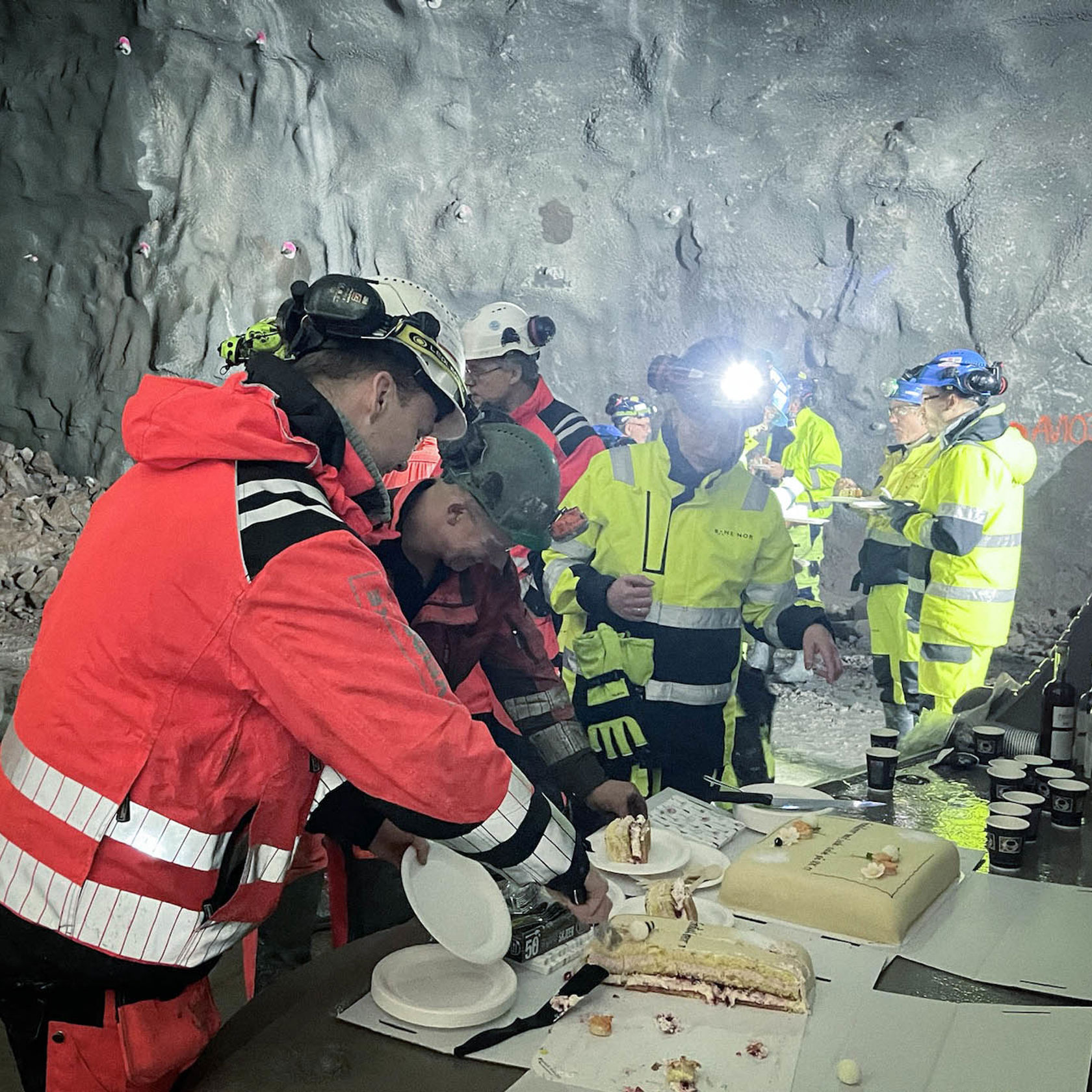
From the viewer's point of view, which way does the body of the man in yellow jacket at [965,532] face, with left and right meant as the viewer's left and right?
facing to the left of the viewer

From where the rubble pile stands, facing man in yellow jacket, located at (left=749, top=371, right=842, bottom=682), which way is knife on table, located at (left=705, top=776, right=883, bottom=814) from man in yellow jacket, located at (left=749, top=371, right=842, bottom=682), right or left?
right

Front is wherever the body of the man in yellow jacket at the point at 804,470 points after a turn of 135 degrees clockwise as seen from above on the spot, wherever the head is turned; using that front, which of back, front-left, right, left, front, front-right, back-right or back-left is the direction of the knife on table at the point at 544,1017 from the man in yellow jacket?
back-right

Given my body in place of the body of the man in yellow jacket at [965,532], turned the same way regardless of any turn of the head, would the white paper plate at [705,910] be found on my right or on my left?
on my left

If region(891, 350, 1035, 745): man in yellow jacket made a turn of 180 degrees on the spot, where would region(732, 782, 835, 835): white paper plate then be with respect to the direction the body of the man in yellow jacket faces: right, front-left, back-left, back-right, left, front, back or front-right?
right

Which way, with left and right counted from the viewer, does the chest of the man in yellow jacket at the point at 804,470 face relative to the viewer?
facing to the left of the viewer

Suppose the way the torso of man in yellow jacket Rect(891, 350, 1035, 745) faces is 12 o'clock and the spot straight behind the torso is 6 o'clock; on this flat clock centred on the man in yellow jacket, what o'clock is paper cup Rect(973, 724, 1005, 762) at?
The paper cup is roughly at 9 o'clock from the man in yellow jacket.

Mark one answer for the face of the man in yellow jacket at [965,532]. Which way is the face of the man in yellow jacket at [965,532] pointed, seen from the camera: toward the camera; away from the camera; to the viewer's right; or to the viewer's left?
to the viewer's left

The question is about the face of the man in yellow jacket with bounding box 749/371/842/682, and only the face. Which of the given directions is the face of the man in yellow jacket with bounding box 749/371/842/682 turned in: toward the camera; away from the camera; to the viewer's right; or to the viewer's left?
to the viewer's left

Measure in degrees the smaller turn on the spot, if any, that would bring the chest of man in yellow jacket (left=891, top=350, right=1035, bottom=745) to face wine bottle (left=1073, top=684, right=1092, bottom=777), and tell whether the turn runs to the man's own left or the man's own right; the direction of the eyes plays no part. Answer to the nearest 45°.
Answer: approximately 90° to the man's own left
